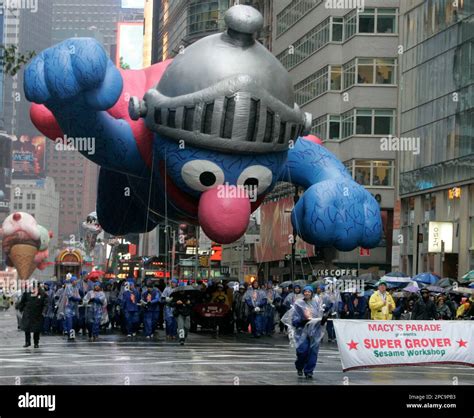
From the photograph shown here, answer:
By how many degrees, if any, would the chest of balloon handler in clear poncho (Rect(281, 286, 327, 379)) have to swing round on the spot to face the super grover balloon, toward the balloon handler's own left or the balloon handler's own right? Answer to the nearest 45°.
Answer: approximately 180°

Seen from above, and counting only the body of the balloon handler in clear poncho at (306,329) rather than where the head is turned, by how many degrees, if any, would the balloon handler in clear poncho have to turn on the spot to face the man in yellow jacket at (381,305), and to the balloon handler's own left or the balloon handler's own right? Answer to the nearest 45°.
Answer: approximately 180°

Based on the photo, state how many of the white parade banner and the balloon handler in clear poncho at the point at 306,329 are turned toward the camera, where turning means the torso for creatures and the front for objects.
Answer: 2

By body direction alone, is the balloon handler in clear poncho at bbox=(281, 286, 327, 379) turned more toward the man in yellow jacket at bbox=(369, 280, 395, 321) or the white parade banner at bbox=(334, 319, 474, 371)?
the white parade banner

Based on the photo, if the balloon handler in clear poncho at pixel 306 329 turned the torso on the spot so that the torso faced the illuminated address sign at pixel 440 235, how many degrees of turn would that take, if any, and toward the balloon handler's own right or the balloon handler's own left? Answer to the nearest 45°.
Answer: approximately 180°

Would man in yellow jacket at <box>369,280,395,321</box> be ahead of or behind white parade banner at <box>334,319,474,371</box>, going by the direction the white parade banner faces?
behind

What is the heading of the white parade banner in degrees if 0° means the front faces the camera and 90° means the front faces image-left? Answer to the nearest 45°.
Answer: approximately 0°

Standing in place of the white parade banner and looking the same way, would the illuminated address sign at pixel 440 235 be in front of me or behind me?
behind

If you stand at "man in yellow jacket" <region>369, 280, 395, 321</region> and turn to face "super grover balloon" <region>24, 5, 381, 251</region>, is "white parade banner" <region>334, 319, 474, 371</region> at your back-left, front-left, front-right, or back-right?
back-left
